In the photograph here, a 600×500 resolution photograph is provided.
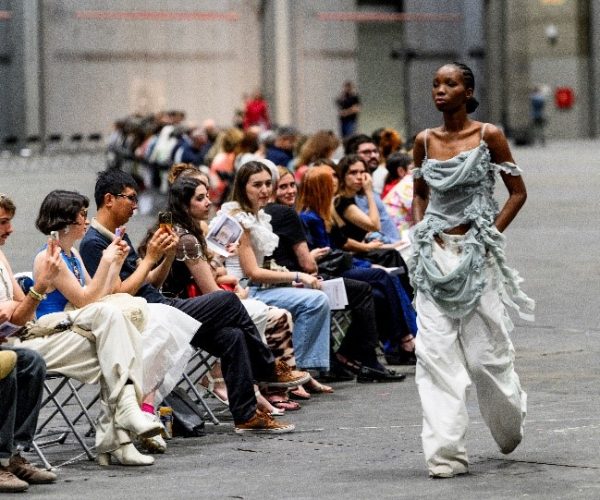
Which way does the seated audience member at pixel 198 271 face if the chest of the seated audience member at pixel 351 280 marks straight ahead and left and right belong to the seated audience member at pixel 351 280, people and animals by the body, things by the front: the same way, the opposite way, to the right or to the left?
the same way

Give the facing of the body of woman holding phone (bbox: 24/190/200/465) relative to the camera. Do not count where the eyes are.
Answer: to the viewer's right

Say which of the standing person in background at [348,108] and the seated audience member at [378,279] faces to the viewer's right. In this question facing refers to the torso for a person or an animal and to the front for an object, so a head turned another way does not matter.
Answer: the seated audience member

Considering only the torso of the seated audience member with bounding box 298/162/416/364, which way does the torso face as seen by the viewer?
to the viewer's right

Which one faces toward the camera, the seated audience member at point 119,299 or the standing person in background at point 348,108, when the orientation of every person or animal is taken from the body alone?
the standing person in background

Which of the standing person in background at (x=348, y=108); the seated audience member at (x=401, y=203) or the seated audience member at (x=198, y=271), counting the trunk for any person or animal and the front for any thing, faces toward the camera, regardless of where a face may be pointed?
the standing person in background

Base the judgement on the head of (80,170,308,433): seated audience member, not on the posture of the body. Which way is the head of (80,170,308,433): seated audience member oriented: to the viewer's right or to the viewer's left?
to the viewer's right

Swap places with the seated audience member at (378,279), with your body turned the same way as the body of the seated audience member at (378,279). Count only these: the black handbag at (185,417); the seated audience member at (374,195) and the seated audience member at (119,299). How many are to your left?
1

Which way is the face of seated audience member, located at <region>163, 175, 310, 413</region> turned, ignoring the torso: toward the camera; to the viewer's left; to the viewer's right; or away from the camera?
to the viewer's right

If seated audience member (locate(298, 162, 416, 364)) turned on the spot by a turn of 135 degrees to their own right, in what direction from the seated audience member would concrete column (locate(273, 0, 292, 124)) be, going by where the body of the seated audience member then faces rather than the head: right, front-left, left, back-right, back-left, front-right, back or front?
back-right

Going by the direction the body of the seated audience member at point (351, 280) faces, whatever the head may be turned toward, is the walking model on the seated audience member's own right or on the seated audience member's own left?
on the seated audience member's own right

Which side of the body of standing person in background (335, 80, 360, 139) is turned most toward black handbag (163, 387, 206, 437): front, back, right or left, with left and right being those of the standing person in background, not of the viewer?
front

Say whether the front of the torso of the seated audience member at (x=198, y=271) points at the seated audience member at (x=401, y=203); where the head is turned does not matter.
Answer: no

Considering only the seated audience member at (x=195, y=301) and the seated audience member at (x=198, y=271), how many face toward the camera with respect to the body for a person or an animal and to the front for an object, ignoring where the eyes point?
0

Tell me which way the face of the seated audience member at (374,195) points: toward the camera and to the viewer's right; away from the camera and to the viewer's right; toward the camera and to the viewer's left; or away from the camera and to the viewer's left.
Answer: toward the camera and to the viewer's right

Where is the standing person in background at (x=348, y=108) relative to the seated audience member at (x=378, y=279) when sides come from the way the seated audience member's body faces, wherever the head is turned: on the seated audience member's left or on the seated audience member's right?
on the seated audience member's left

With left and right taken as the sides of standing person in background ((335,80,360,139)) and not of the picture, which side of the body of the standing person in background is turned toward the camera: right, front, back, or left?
front

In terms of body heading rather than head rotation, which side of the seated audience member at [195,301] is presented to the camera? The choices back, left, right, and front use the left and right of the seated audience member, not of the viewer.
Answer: right

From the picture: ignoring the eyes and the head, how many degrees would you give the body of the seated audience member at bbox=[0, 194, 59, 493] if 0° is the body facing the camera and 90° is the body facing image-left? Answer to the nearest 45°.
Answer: approximately 270°

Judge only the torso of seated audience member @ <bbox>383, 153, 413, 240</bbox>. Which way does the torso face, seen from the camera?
to the viewer's right
